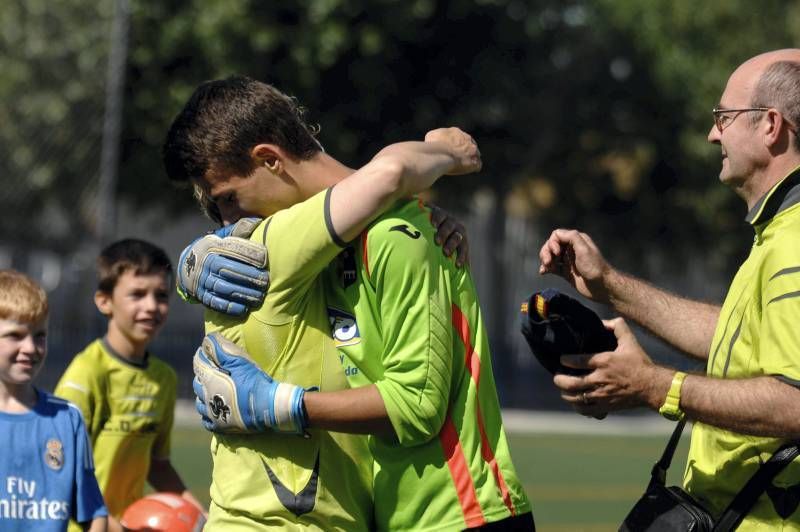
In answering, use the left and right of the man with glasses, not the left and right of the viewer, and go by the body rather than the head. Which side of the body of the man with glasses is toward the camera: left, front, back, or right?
left

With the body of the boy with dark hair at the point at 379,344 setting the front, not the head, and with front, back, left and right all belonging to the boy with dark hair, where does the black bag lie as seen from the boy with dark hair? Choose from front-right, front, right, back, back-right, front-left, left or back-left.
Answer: back

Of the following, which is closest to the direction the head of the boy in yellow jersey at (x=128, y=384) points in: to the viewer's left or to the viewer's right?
to the viewer's right

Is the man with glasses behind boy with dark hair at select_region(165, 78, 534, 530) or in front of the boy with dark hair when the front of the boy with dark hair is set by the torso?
behind

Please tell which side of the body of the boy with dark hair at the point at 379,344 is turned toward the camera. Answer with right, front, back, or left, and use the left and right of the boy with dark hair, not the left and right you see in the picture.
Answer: left

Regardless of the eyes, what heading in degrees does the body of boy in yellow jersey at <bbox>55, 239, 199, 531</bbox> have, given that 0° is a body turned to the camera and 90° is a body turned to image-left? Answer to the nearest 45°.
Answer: approximately 315°

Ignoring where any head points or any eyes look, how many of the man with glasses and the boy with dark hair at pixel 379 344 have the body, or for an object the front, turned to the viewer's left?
2

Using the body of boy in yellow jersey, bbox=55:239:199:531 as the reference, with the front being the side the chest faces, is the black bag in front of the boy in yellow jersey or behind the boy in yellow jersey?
in front

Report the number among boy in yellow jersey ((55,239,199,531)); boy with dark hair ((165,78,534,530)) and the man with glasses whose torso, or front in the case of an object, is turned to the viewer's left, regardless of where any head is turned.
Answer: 2

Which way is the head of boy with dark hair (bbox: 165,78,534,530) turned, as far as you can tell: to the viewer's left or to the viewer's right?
to the viewer's left

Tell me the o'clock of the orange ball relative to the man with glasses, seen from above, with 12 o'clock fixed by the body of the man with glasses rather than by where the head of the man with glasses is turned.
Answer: The orange ball is roughly at 1 o'clock from the man with glasses.

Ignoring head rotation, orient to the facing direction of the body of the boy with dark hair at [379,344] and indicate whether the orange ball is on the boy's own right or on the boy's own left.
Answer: on the boy's own right
